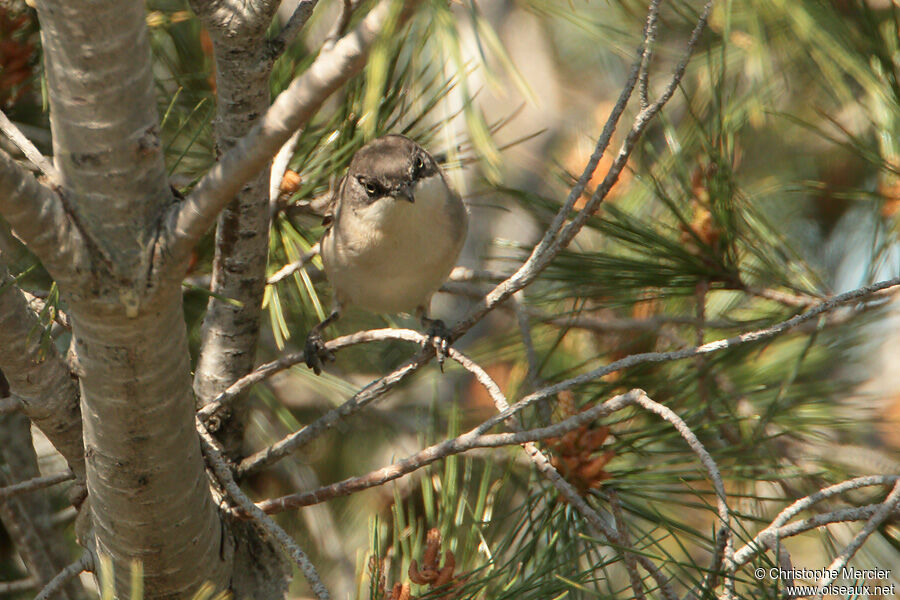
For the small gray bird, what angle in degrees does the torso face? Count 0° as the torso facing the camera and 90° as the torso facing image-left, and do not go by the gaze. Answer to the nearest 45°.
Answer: approximately 0°

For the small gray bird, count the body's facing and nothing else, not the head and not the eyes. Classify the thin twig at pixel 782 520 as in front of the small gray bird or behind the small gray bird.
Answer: in front

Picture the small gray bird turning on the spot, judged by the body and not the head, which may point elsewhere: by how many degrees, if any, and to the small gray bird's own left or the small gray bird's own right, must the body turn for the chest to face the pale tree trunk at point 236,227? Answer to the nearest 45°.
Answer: approximately 45° to the small gray bird's own right

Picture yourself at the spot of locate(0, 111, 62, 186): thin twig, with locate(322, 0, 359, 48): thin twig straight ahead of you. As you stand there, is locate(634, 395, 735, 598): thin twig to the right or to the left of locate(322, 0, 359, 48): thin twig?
right

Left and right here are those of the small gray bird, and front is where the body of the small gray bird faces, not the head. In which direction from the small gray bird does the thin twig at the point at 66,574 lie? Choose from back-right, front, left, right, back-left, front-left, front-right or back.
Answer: front-right
